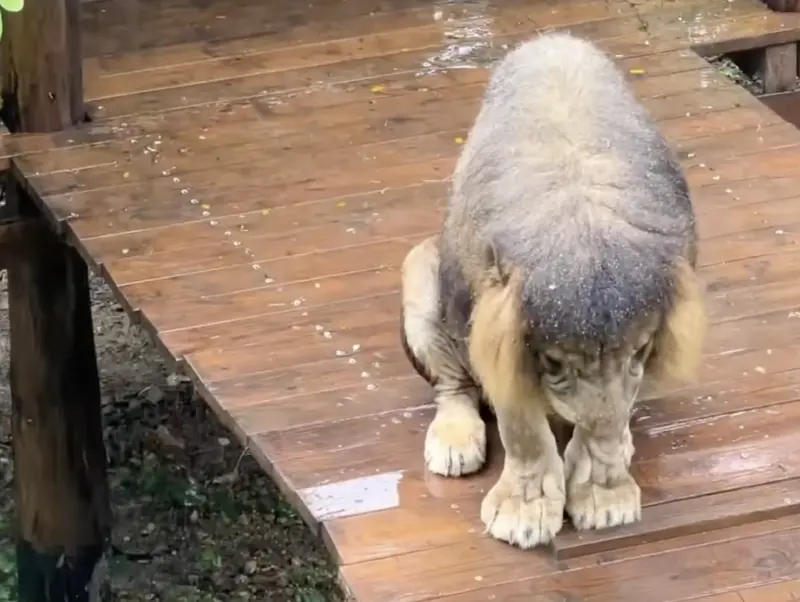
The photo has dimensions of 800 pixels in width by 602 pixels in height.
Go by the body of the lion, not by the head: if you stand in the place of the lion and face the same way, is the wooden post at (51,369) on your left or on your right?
on your right

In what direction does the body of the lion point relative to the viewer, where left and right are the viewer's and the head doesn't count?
facing the viewer

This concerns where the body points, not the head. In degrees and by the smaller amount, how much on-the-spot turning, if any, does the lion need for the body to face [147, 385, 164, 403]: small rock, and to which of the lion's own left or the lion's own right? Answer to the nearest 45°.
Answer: approximately 135° to the lion's own right

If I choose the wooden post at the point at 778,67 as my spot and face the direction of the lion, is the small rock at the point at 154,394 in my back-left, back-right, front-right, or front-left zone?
front-right

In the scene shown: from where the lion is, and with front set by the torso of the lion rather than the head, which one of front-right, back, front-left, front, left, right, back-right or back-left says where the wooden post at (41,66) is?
back-right
